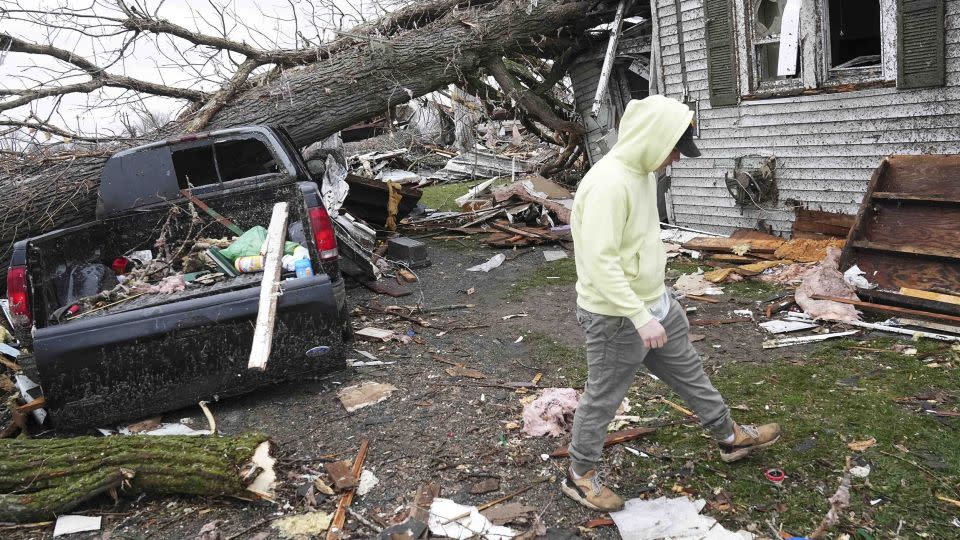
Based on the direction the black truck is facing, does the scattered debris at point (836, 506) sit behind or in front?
behind

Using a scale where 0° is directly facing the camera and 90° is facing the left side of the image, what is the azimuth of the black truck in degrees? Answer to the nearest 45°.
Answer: approximately 180°

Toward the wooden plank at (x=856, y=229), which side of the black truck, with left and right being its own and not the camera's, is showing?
right

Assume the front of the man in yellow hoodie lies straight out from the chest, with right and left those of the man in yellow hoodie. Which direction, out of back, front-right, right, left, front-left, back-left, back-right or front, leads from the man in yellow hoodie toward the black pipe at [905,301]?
front-left

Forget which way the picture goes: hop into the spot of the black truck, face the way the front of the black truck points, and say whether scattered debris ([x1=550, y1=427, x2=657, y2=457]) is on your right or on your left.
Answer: on your right

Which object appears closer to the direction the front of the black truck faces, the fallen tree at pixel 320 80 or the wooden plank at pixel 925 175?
the fallen tree

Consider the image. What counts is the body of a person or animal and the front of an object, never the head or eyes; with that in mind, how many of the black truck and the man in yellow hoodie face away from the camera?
1

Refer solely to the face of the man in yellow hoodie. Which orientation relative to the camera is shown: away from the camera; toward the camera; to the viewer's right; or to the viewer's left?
to the viewer's right

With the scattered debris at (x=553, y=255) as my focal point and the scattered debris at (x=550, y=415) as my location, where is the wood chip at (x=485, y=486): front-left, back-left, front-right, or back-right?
back-left
